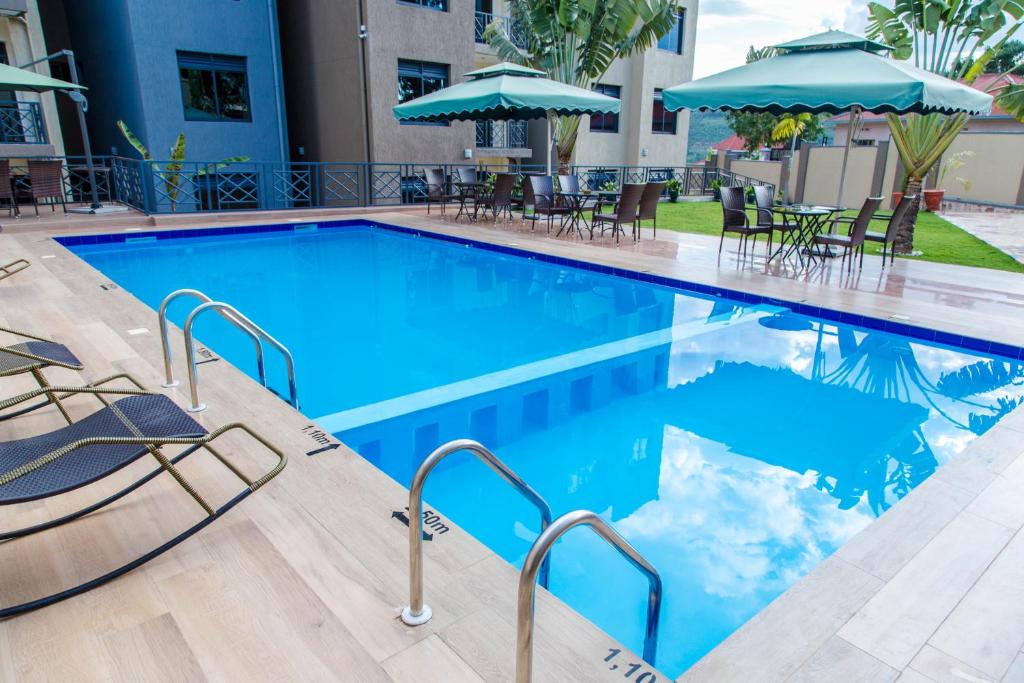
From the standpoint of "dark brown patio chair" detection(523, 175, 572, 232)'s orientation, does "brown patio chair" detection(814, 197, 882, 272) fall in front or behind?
in front

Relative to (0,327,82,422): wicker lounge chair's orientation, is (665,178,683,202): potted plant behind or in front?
in front

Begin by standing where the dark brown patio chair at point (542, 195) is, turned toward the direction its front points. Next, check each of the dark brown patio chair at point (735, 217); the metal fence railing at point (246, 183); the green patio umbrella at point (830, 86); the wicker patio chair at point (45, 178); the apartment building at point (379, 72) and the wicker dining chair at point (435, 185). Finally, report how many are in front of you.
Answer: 2

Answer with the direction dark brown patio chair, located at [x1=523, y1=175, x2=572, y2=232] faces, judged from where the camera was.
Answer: facing the viewer and to the right of the viewer

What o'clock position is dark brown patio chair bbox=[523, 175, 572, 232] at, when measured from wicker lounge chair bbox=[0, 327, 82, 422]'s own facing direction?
The dark brown patio chair is roughly at 11 o'clock from the wicker lounge chair.

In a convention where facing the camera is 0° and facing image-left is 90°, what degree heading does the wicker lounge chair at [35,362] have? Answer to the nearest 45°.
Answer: approximately 270°

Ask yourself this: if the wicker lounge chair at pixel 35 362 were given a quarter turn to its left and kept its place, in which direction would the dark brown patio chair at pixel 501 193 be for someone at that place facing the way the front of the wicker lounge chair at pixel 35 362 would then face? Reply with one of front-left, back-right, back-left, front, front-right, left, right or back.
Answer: front-right

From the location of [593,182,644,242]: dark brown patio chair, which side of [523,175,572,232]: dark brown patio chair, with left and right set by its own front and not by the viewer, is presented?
front

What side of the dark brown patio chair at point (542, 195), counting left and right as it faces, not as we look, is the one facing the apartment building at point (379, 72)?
back

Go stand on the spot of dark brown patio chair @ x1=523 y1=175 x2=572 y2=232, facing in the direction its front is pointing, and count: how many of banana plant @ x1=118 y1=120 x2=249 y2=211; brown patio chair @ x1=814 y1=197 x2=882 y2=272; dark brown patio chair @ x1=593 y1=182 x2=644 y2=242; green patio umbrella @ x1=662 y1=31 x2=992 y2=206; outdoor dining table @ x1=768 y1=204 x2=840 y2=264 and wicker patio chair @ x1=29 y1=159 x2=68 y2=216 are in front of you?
4

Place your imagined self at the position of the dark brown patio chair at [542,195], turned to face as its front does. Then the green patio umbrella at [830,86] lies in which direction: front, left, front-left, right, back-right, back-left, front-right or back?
front

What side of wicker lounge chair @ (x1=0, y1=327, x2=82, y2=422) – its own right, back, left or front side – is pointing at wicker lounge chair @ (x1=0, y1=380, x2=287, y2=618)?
right

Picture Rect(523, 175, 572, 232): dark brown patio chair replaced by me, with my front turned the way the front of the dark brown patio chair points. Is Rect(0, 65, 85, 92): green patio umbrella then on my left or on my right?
on my right

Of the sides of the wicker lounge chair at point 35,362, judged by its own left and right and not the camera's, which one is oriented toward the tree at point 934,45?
front

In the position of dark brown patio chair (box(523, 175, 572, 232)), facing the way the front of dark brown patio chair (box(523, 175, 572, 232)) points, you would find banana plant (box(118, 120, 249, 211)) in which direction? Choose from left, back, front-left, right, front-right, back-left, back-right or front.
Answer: back-right

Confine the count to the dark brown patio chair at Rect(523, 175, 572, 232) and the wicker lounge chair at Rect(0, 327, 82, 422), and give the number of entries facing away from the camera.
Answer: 0

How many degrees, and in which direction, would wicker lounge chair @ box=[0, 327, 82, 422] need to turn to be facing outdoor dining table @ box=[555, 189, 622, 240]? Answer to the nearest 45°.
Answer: approximately 45° to its left
